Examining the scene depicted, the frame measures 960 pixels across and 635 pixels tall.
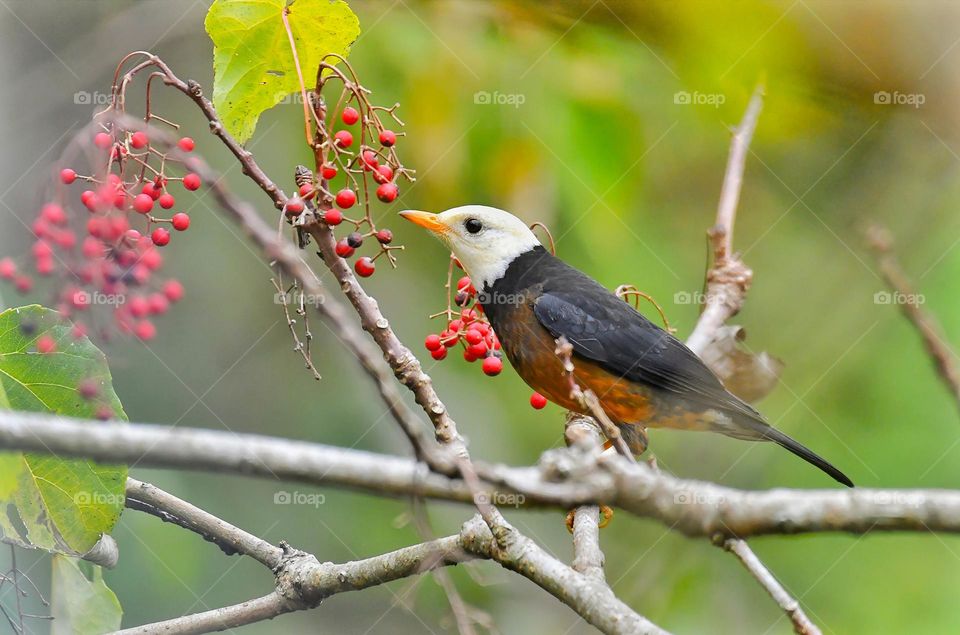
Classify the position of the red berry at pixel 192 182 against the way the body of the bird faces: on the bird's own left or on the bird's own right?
on the bird's own left

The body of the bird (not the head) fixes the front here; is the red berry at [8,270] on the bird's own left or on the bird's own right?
on the bird's own left

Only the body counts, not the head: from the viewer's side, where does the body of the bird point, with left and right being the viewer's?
facing to the left of the viewer

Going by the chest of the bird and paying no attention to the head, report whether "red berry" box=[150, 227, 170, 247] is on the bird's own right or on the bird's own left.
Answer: on the bird's own left

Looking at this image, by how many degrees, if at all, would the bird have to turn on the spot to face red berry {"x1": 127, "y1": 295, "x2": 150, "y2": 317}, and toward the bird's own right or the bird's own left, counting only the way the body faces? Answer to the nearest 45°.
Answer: approximately 45° to the bird's own left

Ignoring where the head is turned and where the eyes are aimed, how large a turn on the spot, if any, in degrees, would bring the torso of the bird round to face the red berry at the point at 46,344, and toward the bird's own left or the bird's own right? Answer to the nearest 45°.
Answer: approximately 45° to the bird's own left

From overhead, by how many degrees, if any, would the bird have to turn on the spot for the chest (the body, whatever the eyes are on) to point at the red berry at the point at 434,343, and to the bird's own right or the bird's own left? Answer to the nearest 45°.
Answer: approximately 45° to the bird's own left
